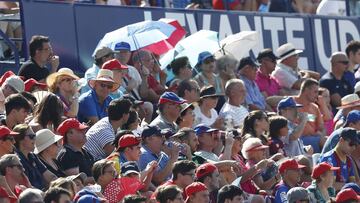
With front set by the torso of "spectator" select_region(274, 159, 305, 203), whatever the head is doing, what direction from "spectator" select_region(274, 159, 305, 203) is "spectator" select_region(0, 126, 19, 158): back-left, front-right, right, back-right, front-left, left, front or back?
back-right

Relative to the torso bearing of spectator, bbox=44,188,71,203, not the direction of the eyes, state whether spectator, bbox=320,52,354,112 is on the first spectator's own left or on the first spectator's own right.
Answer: on the first spectator's own left

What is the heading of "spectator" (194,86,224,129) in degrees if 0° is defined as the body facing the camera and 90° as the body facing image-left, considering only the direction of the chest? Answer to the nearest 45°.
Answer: approximately 315°

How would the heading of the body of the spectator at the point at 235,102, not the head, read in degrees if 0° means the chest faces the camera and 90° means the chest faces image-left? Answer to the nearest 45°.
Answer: approximately 315°

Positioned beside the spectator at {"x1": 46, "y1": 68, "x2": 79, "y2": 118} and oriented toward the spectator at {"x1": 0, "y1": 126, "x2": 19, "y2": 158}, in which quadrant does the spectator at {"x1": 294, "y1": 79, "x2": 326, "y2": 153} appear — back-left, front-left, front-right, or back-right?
back-left

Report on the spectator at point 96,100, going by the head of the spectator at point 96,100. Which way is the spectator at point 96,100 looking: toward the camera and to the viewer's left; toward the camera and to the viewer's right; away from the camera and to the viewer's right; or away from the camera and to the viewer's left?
toward the camera and to the viewer's right
